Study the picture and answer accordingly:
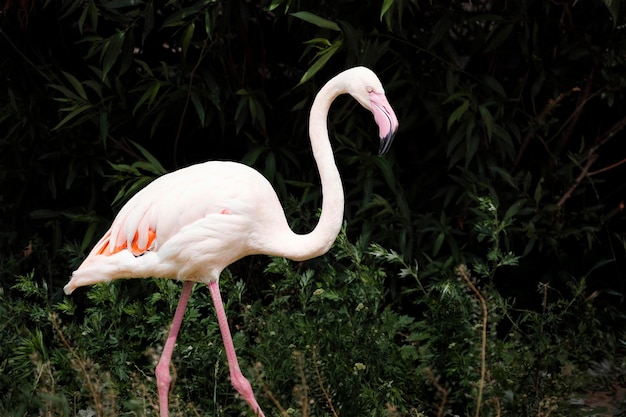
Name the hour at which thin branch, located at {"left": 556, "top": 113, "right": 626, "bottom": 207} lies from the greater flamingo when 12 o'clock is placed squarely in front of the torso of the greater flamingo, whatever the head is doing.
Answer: The thin branch is roughly at 11 o'clock from the greater flamingo.

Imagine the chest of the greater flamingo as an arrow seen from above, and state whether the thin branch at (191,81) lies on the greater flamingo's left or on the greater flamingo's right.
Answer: on the greater flamingo's left

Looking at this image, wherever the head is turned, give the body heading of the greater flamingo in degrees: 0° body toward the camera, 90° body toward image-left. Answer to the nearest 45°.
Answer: approximately 270°

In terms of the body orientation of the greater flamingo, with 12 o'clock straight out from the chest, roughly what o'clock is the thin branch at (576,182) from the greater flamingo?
The thin branch is roughly at 11 o'clock from the greater flamingo.
